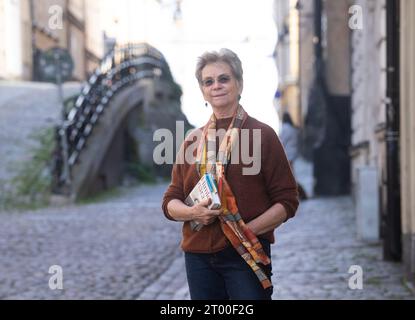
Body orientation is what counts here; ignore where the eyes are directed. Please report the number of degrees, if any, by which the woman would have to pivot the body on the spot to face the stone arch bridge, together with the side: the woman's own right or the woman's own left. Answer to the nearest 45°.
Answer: approximately 180°

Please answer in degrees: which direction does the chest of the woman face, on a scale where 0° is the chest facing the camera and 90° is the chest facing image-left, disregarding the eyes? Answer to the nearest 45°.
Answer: approximately 0°
